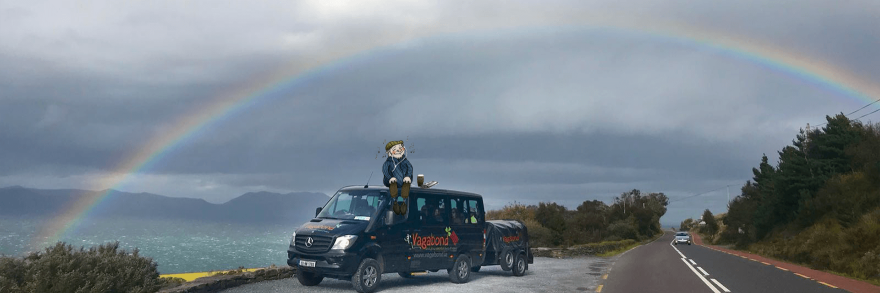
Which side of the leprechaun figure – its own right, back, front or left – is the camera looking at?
front

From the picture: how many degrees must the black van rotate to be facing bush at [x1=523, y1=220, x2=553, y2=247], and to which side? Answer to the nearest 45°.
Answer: approximately 135° to its right

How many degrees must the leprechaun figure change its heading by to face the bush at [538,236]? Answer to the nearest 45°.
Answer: approximately 180°

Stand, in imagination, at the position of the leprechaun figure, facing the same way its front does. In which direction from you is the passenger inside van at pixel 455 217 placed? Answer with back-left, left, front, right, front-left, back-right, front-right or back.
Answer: back-left

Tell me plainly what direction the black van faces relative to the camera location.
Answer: facing the viewer and to the left of the viewer
